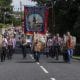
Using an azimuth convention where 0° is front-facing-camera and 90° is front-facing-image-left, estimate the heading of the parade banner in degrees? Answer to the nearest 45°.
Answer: approximately 0°
